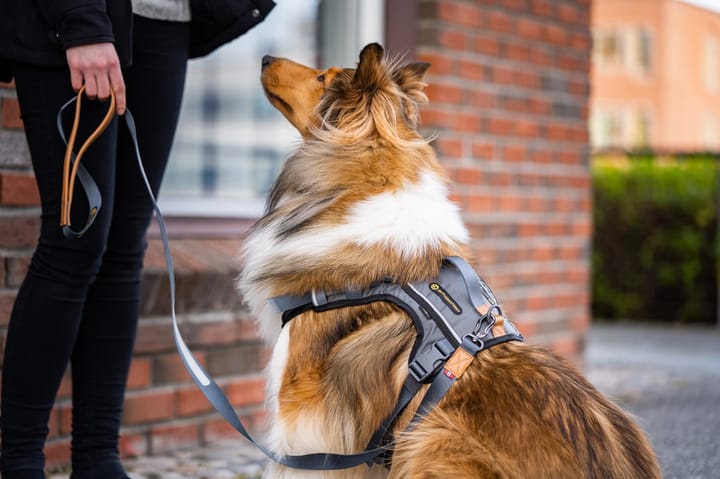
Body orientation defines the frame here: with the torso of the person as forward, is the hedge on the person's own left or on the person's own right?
on the person's own left

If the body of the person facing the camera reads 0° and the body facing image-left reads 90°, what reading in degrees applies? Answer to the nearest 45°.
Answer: approximately 315°
